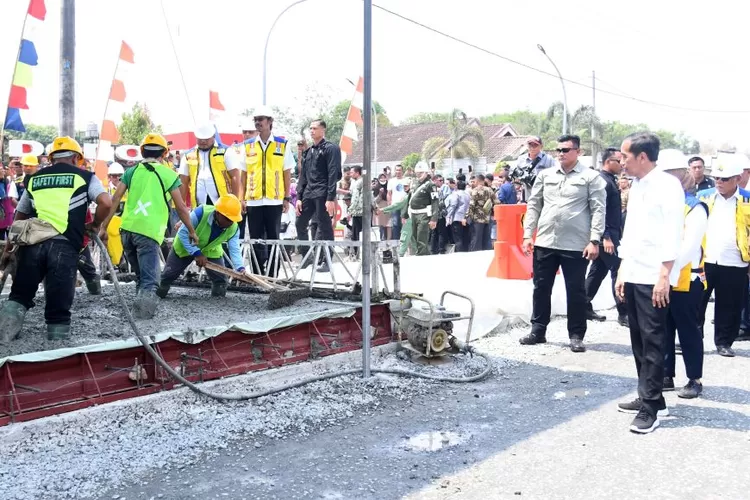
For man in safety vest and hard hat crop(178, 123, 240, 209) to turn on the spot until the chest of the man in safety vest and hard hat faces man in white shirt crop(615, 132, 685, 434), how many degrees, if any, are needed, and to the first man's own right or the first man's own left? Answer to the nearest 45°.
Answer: approximately 45° to the first man's own left

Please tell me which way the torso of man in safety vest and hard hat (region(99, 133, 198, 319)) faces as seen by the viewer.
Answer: away from the camera

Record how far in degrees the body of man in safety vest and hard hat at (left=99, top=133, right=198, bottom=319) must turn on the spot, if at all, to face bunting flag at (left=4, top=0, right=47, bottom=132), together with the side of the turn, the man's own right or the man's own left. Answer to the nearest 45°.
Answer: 0° — they already face it

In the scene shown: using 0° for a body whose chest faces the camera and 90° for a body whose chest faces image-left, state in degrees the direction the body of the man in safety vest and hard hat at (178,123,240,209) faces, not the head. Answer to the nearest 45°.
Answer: approximately 0°

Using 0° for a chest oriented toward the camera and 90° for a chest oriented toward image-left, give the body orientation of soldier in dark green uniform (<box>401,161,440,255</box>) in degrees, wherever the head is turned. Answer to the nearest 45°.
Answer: approximately 45°

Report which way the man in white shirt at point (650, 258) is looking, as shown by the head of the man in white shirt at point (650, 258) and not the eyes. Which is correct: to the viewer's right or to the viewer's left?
to the viewer's left

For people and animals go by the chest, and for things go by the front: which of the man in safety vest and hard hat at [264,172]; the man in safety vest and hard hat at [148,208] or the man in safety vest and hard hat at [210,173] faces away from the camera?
the man in safety vest and hard hat at [148,208]

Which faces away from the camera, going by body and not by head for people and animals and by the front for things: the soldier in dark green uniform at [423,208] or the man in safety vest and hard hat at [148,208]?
the man in safety vest and hard hat

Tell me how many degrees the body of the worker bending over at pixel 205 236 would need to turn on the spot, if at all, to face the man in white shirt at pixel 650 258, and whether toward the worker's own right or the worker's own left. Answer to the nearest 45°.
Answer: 0° — they already face them

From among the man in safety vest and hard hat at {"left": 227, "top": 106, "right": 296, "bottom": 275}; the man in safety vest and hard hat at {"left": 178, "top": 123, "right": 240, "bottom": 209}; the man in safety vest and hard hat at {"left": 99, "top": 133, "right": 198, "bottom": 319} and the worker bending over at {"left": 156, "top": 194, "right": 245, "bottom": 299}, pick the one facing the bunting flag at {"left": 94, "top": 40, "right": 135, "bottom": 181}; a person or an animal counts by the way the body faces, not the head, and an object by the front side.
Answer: the man in safety vest and hard hat at {"left": 99, "top": 133, "right": 198, "bottom": 319}
